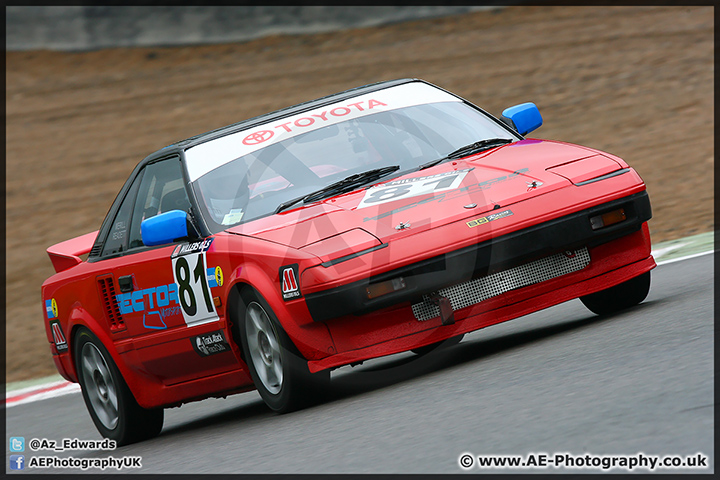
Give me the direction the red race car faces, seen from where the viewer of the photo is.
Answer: facing the viewer and to the right of the viewer
